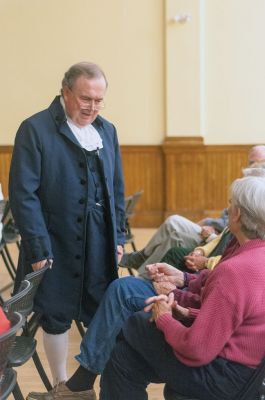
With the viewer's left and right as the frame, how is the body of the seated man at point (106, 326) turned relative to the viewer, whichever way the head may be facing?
facing to the left of the viewer

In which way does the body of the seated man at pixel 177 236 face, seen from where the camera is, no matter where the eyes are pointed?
to the viewer's left

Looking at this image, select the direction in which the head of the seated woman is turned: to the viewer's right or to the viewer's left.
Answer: to the viewer's left

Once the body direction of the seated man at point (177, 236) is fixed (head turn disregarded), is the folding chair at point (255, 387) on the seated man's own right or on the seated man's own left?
on the seated man's own left

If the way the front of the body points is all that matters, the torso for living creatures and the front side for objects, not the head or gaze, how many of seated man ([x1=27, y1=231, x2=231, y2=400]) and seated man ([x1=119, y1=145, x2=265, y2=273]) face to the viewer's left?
2

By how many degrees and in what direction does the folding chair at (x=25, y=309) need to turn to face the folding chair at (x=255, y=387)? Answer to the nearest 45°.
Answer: approximately 90° to its left

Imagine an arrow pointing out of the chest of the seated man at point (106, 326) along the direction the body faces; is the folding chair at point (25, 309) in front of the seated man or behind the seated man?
in front

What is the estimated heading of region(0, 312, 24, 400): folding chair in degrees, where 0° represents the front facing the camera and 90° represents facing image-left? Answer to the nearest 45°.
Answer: approximately 135°
